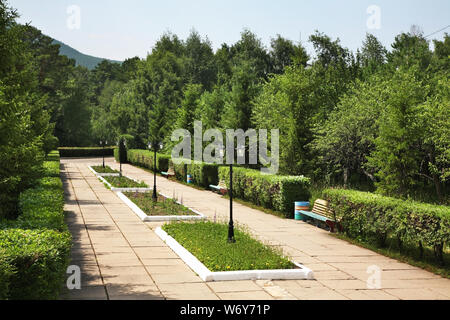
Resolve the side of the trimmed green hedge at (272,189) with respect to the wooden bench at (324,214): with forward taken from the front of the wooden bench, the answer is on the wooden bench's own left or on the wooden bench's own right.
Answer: on the wooden bench's own right

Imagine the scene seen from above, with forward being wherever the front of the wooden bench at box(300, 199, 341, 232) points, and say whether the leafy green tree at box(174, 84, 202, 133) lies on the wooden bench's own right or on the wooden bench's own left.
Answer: on the wooden bench's own right

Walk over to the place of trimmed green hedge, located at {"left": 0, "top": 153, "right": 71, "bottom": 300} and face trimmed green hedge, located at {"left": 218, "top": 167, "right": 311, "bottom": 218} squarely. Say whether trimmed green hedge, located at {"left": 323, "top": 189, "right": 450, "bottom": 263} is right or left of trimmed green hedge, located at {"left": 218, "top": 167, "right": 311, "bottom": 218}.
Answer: right

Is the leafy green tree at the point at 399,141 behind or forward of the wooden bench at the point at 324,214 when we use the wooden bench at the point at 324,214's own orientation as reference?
behind

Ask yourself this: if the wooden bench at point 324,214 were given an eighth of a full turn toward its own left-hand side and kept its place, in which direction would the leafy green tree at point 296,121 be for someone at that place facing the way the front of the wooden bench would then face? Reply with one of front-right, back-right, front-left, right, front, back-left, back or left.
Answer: back

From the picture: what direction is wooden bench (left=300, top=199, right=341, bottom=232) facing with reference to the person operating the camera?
facing the viewer and to the left of the viewer

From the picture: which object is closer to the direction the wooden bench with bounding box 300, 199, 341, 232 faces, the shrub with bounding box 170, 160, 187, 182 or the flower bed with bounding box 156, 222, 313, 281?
the flower bed

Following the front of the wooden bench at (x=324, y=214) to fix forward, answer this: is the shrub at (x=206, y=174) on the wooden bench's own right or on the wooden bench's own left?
on the wooden bench's own right

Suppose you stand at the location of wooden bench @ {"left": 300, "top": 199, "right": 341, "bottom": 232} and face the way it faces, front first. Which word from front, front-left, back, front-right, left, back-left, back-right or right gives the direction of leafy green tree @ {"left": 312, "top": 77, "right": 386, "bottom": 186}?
back-right
